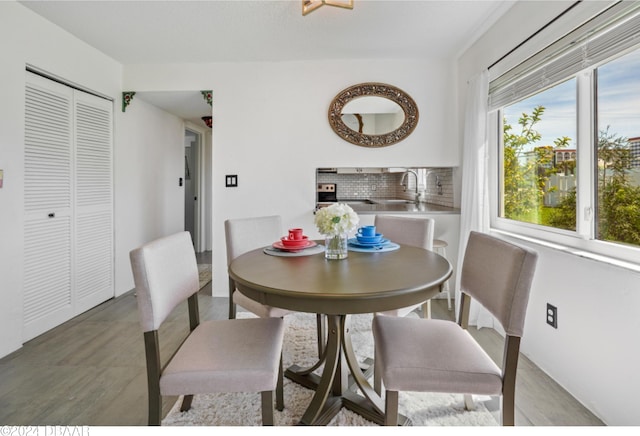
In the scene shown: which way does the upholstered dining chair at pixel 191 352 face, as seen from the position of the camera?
facing to the right of the viewer

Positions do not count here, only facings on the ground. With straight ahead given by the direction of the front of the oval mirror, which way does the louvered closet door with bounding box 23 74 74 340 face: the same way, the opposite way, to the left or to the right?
to the left

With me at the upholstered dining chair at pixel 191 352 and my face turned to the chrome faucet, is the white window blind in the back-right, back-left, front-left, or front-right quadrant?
front-right

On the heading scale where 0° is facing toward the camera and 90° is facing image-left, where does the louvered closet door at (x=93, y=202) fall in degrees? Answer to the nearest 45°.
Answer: approximately 315°

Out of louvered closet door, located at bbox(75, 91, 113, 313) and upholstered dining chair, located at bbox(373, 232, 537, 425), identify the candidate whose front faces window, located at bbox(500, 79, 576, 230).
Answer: the louvered closet door

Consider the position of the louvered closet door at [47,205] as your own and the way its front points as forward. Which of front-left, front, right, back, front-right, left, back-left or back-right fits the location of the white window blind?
front

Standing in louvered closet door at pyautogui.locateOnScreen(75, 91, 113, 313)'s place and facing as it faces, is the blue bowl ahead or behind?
ahead

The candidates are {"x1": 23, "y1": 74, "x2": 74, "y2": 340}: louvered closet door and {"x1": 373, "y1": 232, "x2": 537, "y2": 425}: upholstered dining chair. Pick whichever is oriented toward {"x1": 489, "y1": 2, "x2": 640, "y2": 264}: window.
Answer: the louvered closet door

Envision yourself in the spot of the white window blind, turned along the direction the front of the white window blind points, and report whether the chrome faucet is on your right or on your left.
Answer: on your right

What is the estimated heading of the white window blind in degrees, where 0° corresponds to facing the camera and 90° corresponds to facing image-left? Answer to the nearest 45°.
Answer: approximately 45°

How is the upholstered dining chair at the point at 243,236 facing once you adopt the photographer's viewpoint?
facing the viewer and to the right of the viewer

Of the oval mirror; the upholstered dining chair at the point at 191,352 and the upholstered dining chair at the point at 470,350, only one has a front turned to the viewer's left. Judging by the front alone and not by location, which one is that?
the upholstered dining chair at the point at 470,350
